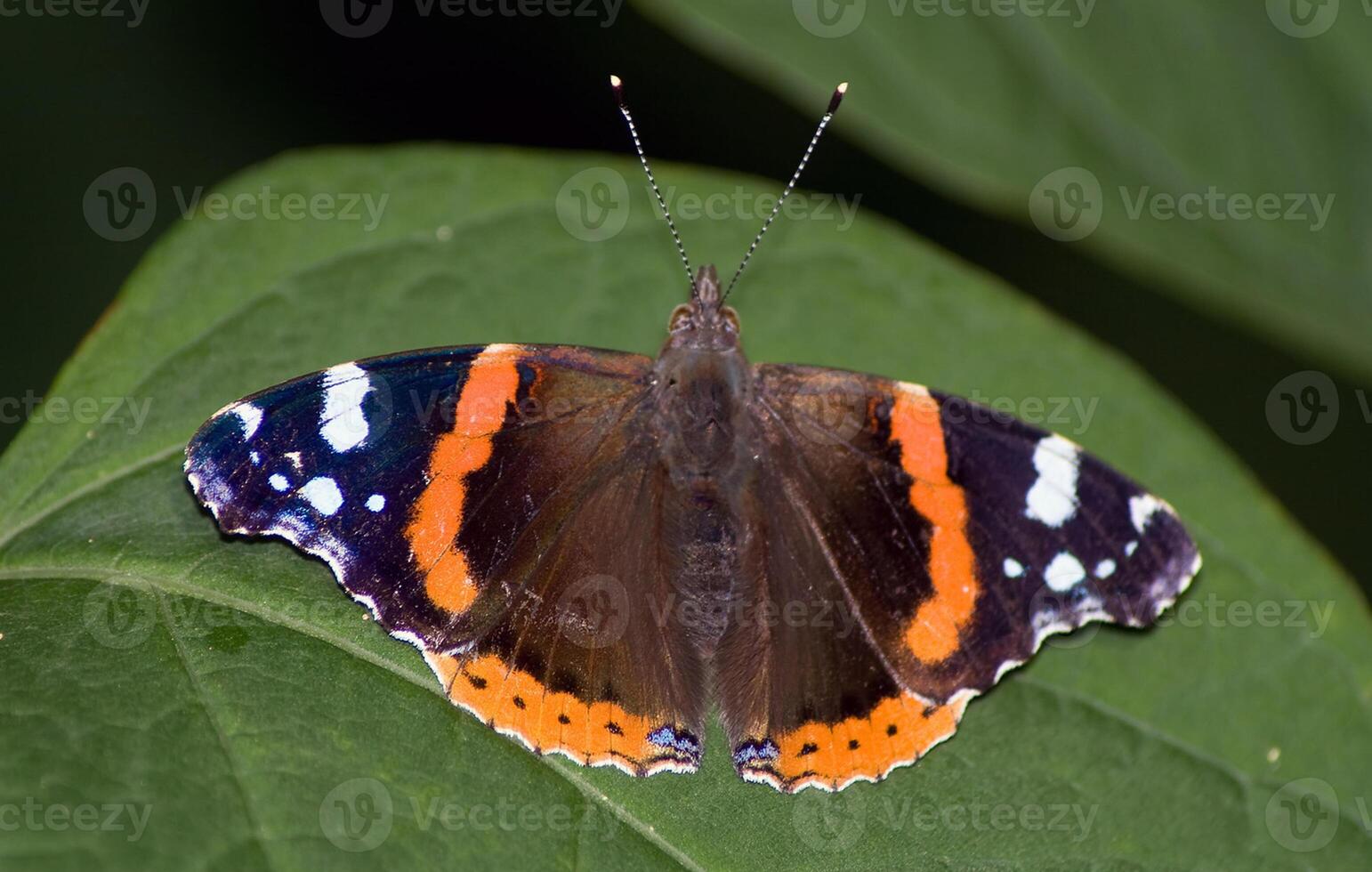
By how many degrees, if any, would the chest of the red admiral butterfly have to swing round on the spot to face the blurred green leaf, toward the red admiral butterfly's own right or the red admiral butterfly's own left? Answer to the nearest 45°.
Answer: approximately 45° to the red admiral butterfly's own right

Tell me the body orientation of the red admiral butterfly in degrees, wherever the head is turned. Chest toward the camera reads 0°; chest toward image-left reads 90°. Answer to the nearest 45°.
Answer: approximately 180°
